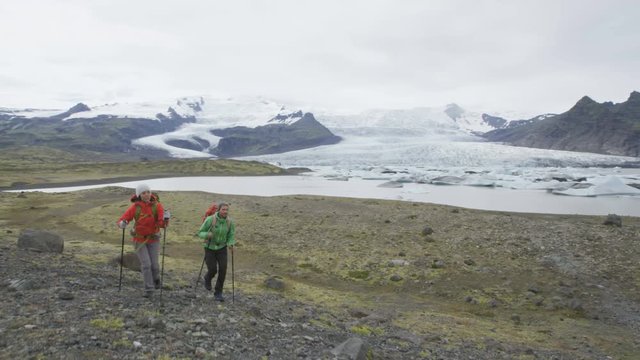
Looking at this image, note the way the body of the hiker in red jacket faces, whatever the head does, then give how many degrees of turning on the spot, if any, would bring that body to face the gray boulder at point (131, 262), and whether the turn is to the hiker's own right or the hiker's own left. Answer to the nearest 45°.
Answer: approximately 180°

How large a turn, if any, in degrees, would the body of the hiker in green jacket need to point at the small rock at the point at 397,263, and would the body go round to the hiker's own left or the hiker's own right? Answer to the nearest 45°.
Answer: approximately 90° to the hiker's own left

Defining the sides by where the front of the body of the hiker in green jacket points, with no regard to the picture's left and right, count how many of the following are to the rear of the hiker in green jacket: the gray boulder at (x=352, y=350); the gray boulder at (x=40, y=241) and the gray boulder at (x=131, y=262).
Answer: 2

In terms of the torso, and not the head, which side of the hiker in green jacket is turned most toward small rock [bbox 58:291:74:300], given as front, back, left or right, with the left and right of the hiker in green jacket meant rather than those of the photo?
right

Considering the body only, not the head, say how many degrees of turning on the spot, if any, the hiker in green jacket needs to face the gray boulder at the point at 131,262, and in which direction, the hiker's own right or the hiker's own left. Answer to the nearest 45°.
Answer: approximately 180°

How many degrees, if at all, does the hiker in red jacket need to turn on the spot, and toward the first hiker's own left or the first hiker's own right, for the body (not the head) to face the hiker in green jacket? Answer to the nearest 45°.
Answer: approximately 90° to the first hiker's own left

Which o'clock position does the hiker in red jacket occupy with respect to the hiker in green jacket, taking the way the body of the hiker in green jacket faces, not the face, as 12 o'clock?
The hiker in red jacket is roughly at 4 o'clock from the hiker in green jacket.

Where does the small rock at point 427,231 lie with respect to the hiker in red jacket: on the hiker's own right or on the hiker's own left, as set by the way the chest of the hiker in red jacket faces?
on the hiker's own left

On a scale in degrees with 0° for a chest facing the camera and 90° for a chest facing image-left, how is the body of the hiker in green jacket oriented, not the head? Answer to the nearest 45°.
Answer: approximately 315°

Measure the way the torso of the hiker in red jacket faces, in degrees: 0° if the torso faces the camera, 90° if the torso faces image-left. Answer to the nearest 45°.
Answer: approximately 0°

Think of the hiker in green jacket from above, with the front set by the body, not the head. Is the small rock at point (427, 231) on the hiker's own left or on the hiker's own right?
on the hiker's own left
